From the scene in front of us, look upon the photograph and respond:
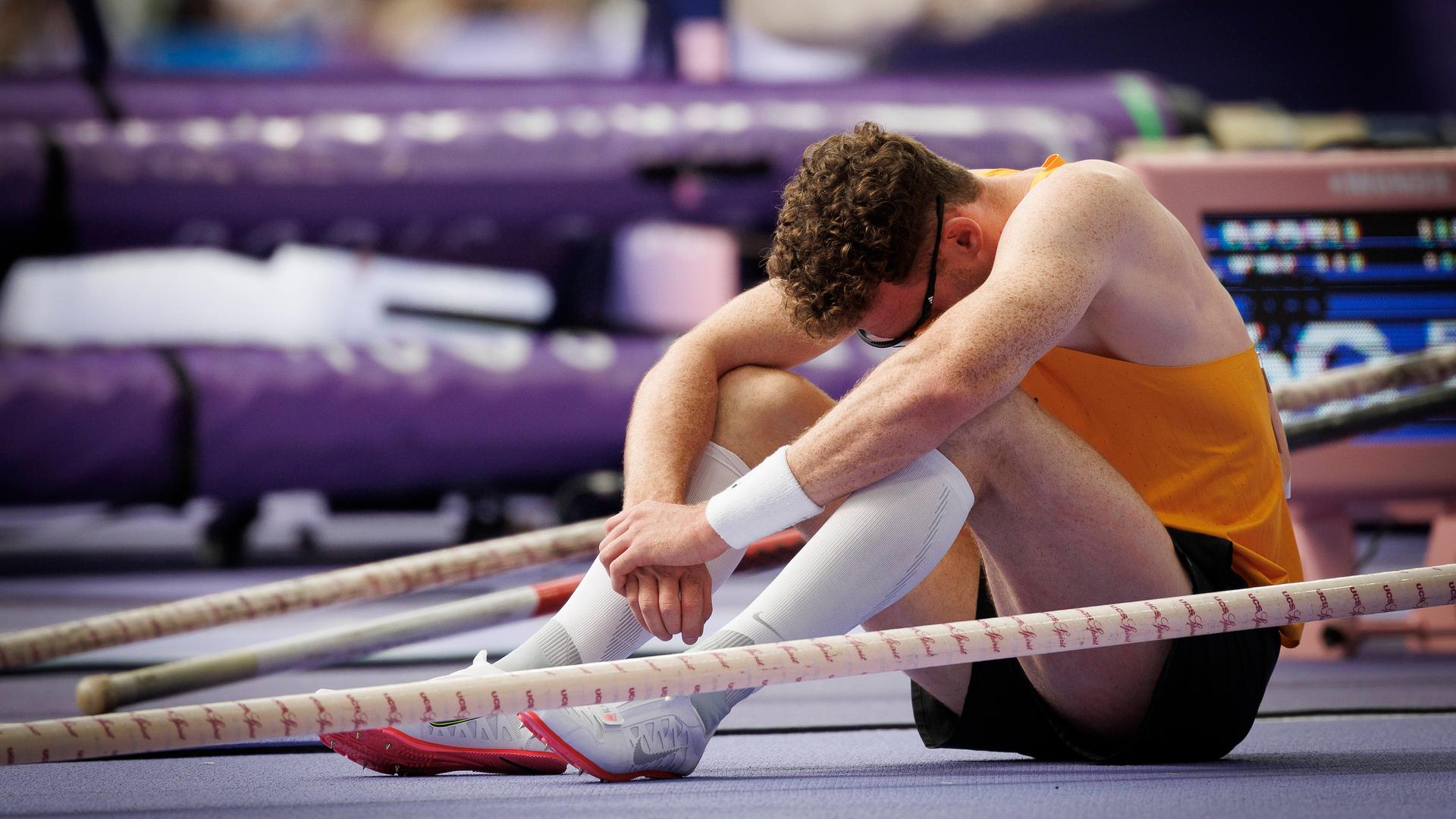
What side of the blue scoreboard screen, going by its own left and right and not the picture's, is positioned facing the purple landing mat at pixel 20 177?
right

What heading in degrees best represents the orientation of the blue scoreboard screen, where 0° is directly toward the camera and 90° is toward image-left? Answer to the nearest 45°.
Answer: approximately 0°

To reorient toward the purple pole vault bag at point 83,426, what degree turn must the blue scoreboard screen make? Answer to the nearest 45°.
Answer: approximately 90° to its right

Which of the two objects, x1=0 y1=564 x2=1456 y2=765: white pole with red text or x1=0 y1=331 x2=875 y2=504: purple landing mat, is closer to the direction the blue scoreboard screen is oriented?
the white pole with red text

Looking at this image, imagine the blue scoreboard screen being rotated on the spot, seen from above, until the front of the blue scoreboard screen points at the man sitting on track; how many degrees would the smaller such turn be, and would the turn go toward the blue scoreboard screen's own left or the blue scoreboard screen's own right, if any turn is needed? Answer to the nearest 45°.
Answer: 0° — it already faces them

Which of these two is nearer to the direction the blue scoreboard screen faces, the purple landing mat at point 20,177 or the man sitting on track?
the man sitting on track
